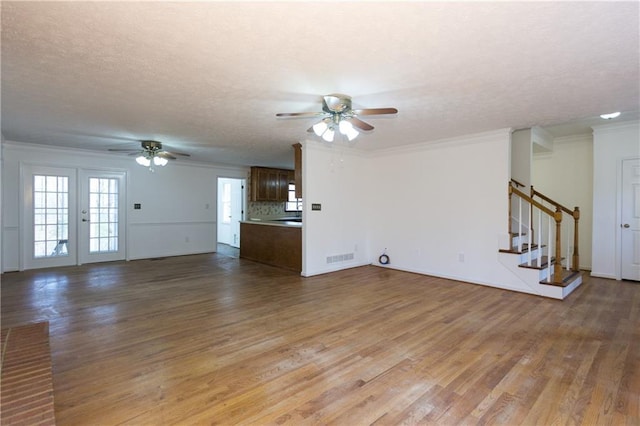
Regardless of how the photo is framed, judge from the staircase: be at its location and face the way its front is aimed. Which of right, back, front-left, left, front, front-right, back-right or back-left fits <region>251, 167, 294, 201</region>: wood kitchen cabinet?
back-right

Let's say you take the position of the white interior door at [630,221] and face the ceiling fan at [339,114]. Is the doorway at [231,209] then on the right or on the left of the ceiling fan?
right

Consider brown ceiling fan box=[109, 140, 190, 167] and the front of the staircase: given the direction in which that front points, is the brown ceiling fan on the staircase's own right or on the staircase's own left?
on the staircase's own right

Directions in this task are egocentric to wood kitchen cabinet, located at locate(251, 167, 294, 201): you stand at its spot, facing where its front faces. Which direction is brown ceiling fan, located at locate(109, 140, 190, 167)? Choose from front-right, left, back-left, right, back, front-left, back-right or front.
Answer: right

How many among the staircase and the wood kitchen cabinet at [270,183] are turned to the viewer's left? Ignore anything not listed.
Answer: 0

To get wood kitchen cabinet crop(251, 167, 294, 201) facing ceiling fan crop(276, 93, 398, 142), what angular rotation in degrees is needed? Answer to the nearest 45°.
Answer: approximately 45° to its right

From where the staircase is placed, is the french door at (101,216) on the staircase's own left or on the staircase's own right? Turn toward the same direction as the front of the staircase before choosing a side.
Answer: on the staircase's own right

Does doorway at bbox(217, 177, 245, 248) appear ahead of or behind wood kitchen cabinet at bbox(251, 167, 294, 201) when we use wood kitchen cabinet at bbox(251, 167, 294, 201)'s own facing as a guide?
behind

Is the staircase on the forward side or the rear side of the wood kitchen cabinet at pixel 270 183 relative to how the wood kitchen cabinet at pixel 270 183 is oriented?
on the forward side

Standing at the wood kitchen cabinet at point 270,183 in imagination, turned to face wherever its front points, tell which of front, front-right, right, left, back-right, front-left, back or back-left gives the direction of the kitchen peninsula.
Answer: front-right

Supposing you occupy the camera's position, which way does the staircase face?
facing the viewer and to the right of the viewer

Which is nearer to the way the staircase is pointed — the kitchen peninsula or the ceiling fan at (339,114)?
the ceiling fan

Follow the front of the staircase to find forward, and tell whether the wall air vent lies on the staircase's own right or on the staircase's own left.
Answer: on the staircase's own right

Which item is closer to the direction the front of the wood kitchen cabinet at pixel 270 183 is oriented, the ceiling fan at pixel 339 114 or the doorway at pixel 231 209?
the ceiling fan

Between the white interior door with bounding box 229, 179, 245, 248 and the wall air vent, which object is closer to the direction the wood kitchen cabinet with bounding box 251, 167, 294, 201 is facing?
the wall air vent
